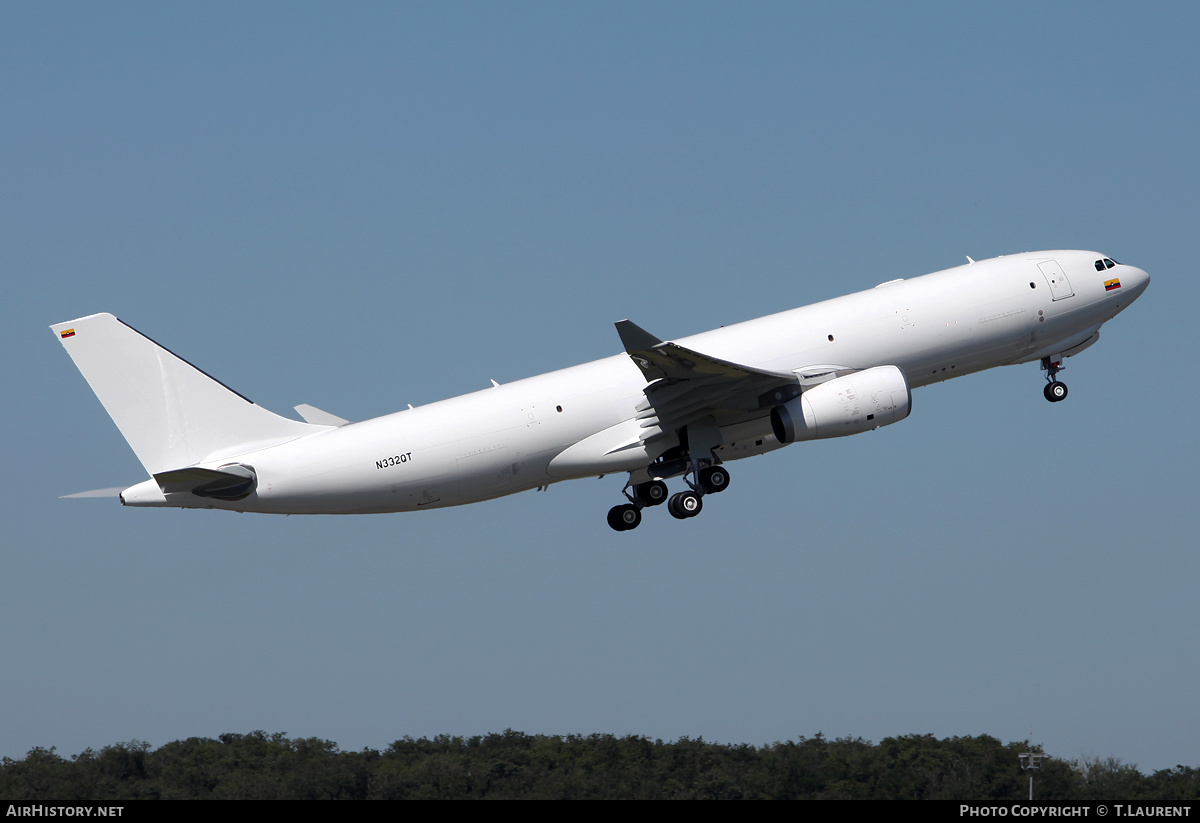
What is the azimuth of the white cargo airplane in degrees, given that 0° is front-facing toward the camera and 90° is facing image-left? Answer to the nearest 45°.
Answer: approximately 270°
